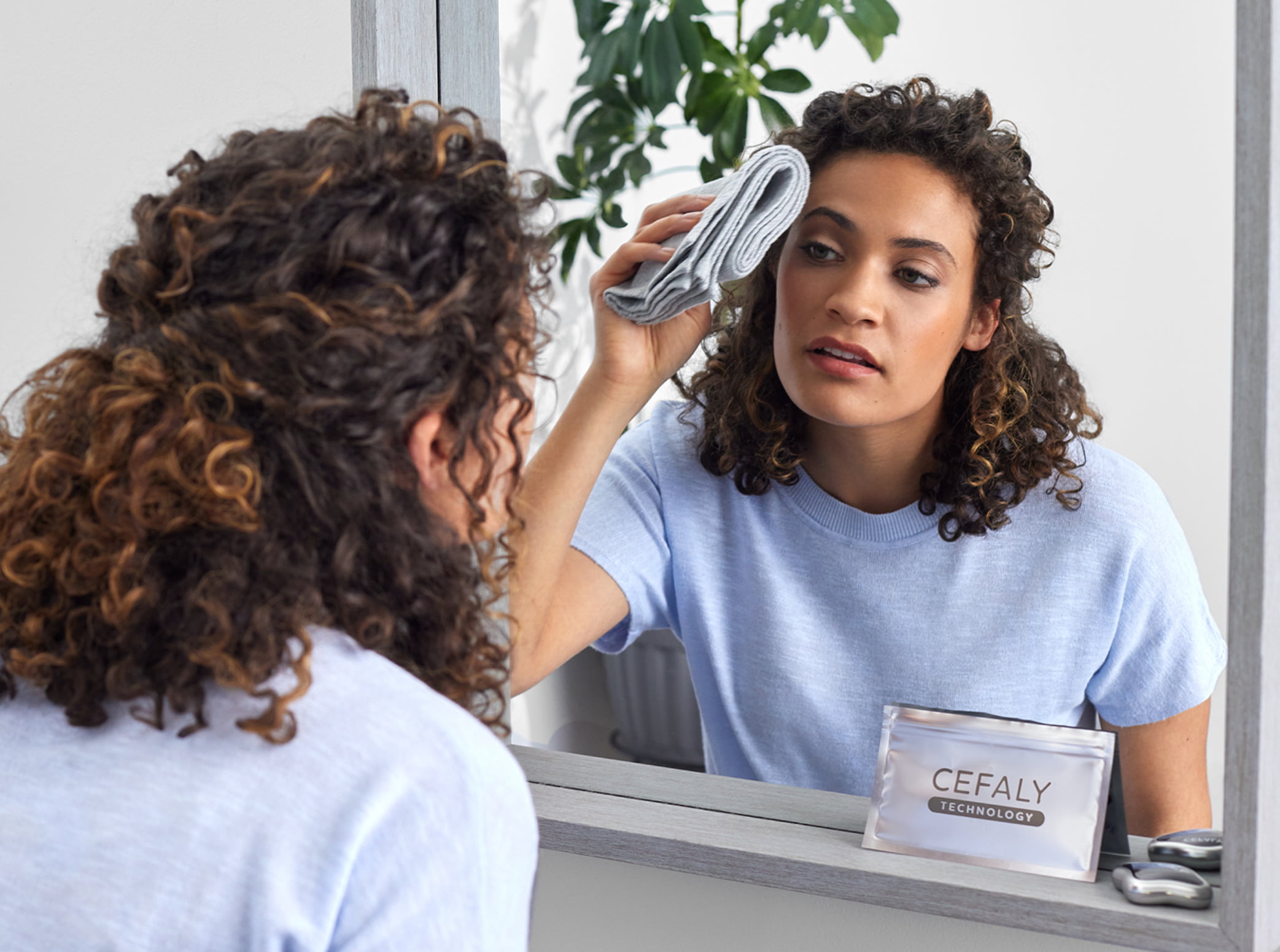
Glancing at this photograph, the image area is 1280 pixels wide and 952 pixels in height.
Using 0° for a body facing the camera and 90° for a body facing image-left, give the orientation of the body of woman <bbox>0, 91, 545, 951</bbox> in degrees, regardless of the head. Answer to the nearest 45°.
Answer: approximately 225°

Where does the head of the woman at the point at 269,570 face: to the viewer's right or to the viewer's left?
to the viewer's right
